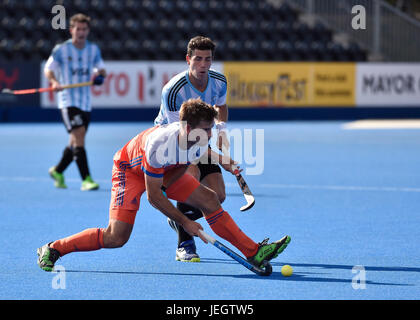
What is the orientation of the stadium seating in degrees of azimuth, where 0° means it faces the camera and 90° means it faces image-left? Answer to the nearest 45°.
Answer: approximately 0°

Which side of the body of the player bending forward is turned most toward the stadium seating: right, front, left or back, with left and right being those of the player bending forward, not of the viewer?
left

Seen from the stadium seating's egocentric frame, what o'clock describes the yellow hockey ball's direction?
The yellow hockey ball is roughly at 12 o'clock from the stadium seating.

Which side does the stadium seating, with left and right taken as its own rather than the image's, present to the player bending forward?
front

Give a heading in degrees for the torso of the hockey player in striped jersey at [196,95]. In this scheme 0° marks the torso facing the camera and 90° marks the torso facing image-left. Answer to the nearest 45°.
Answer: approximately 315°

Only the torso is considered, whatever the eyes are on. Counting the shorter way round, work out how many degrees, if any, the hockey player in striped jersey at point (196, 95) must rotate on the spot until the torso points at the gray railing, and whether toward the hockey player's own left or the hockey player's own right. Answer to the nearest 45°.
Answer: approximately 135° to the hockey player's own left

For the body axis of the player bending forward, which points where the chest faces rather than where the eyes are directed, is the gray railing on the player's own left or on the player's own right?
on the player's own left

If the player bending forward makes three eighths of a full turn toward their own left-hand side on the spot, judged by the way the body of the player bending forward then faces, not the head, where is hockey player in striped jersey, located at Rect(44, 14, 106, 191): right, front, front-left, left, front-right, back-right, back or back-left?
front-right

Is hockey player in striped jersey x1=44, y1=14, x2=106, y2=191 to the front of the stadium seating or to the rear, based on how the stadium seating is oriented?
to the front

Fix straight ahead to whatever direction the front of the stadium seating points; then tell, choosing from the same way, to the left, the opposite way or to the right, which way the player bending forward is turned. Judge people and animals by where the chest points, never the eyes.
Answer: to the left

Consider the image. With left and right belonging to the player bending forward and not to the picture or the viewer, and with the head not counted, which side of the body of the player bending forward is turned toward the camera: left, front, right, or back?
right

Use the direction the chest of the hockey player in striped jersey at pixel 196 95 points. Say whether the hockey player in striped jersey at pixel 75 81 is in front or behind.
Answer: behind

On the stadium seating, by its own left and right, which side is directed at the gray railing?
left
